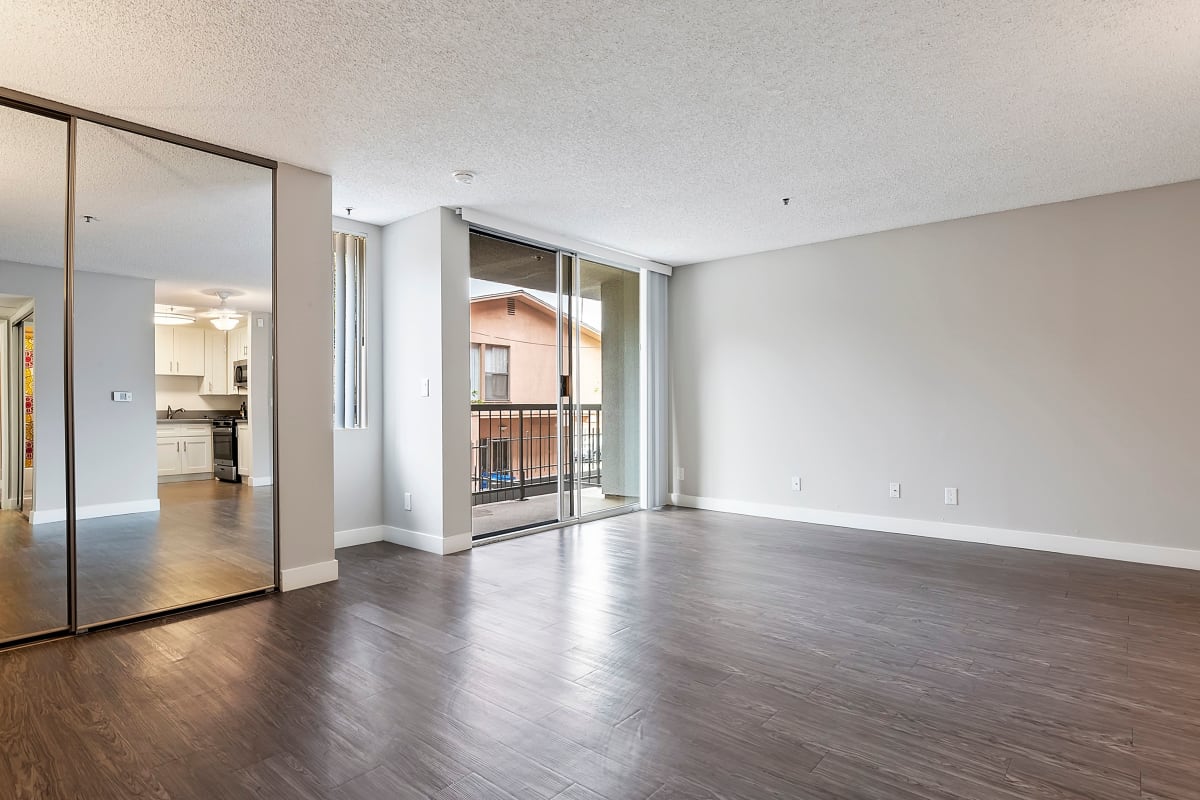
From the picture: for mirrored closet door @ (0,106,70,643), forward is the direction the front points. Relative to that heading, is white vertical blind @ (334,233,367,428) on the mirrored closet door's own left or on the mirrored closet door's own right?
on the mirrored closet door's own left

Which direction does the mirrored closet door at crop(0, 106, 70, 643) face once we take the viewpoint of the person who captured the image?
facing the viewer and to the right of the viewer

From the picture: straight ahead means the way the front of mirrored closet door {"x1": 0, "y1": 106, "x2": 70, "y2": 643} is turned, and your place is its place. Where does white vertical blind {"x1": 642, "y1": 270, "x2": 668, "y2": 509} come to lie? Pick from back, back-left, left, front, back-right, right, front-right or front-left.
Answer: front-left

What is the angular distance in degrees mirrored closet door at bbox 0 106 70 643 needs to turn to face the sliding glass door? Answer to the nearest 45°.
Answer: approximately 45° to its left
